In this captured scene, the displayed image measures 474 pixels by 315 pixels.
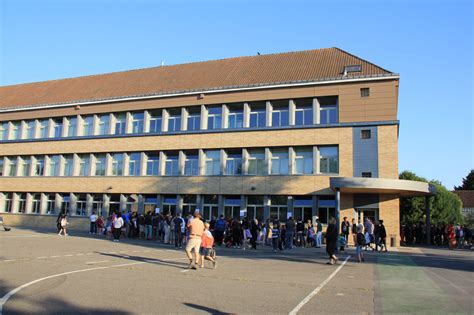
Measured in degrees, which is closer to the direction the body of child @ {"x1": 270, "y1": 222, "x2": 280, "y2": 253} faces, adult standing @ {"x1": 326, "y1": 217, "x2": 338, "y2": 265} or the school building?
the school building

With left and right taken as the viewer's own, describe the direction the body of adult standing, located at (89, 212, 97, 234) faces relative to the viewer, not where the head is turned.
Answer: facing away from the viewer

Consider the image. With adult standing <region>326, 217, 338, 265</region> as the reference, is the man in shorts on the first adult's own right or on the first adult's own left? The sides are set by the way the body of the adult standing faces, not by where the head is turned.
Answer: on the first adult's own left

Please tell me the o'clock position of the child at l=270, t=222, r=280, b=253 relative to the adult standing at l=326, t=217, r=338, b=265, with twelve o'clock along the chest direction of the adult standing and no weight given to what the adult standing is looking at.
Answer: The child is roughly at 11 o'clock from the adult standing.

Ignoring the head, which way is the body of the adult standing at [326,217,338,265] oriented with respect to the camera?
away from the camera

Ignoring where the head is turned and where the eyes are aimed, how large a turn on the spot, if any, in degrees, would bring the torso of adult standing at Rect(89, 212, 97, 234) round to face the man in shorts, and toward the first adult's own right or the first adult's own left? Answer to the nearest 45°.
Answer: approximately 180°

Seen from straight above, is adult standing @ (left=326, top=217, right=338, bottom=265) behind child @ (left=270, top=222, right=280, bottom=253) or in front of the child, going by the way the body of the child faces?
behind

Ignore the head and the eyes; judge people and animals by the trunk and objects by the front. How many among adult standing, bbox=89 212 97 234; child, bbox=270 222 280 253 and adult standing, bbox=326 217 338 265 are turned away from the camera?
3

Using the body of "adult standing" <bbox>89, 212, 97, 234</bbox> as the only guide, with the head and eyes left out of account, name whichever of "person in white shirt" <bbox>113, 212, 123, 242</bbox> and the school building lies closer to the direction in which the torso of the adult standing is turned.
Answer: the school building

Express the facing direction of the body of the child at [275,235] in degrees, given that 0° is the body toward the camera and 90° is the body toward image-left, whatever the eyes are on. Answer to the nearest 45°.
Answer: approximately 180°
